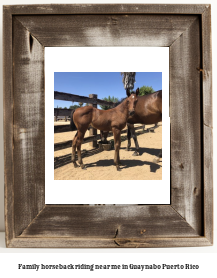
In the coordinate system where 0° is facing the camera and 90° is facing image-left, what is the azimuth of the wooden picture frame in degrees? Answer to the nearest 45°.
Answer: approximately 0°
